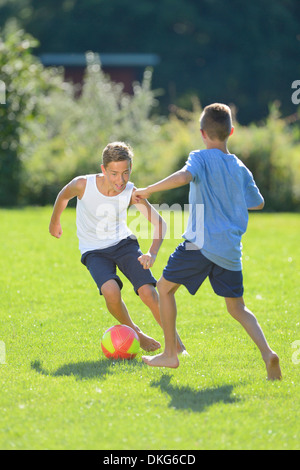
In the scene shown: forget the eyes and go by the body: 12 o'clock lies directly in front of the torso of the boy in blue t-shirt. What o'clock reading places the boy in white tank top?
The boy in white tank top is roughly at 12 o'clock from the boy in blue t-shirt.

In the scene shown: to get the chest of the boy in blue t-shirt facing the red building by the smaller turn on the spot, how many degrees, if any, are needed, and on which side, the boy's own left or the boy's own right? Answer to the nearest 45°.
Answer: approximately 45° to the boy's own right

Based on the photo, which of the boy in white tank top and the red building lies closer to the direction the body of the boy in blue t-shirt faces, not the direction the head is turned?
the boy in white tank top

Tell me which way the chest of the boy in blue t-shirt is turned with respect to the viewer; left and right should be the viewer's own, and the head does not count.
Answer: facing away from the viewer and to the left of the viewer
